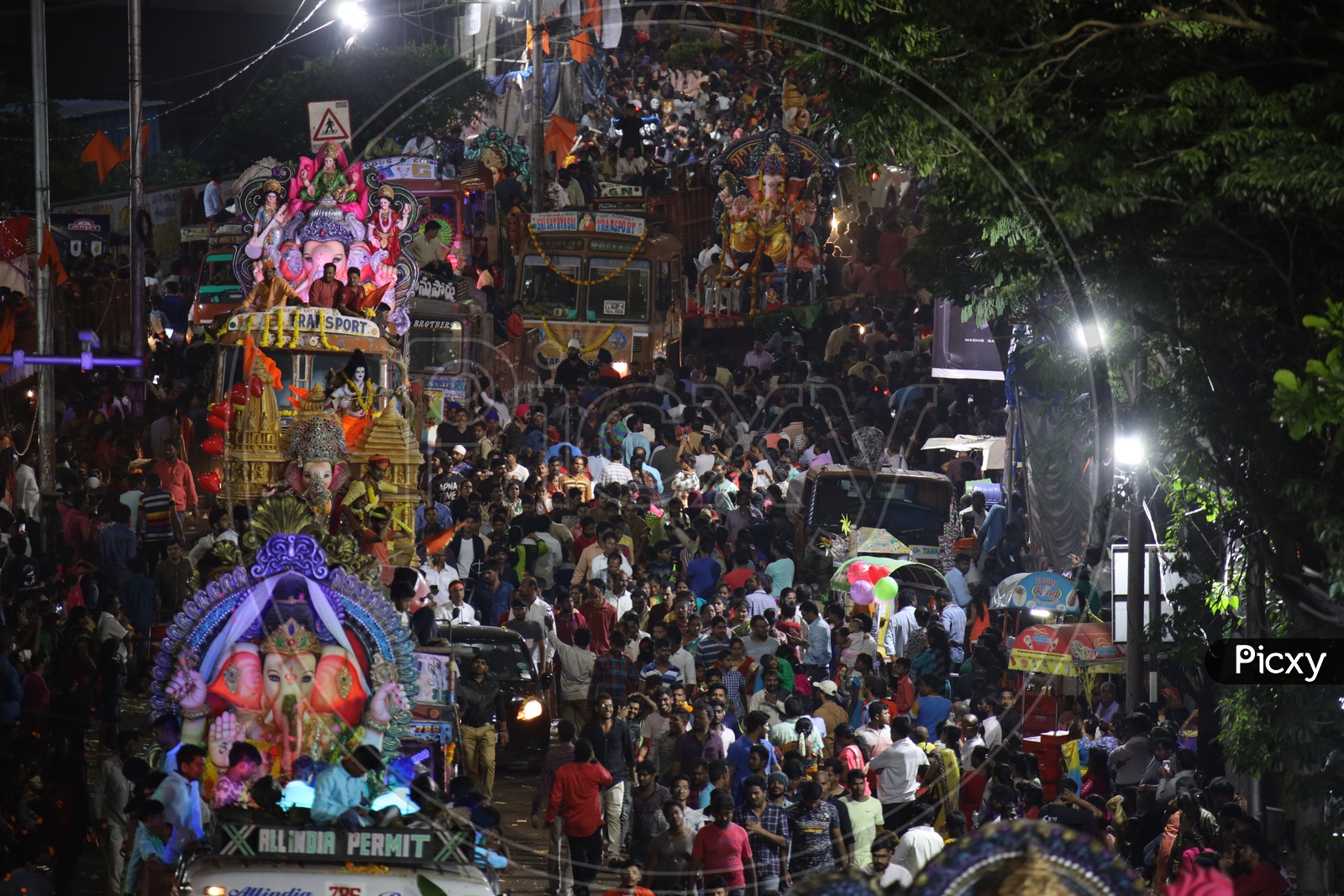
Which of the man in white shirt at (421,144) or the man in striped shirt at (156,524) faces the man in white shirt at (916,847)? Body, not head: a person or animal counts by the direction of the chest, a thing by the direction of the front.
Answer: the man in white shirt at (421,144)

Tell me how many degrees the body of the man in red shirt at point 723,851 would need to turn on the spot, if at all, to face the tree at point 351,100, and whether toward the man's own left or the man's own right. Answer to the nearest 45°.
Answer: approximately 180°

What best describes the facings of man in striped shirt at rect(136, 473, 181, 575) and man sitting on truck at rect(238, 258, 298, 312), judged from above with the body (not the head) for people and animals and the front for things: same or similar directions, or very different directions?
very different directions

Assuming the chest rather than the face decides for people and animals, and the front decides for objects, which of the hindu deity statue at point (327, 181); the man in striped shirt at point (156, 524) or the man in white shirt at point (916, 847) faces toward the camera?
the hindu deity statue

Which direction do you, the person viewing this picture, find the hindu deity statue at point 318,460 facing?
facing the viewer

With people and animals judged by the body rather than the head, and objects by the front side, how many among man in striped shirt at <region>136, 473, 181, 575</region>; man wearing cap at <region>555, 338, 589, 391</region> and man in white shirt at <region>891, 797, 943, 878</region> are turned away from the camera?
2

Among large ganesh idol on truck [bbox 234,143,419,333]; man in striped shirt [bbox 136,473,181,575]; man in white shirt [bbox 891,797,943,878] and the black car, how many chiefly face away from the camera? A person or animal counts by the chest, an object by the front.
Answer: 2

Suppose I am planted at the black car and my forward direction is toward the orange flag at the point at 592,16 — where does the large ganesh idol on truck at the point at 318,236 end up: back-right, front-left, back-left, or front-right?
front-left

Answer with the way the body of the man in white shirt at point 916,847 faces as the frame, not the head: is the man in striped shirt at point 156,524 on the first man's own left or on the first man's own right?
on the first man's own left

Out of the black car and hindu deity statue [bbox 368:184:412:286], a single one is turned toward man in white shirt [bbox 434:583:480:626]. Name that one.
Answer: the hindu deity statue

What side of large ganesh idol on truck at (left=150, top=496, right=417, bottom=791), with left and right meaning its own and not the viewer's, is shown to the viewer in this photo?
front

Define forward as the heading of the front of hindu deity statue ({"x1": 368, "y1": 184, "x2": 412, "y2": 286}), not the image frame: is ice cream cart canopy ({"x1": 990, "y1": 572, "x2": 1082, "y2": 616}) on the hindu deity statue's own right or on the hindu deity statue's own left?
on the hindu deity statue's own left

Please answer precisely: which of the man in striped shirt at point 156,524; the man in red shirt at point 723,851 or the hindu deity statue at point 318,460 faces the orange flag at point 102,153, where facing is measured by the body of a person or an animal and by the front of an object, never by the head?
the man in striped shirt

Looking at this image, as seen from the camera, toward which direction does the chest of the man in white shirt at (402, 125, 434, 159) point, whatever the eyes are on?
toward the camera

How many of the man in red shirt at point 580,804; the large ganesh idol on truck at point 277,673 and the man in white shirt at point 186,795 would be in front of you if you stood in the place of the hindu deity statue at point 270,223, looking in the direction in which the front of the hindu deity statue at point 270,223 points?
3

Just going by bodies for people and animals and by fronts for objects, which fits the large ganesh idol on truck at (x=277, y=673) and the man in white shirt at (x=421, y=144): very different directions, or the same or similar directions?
same or similar directions
